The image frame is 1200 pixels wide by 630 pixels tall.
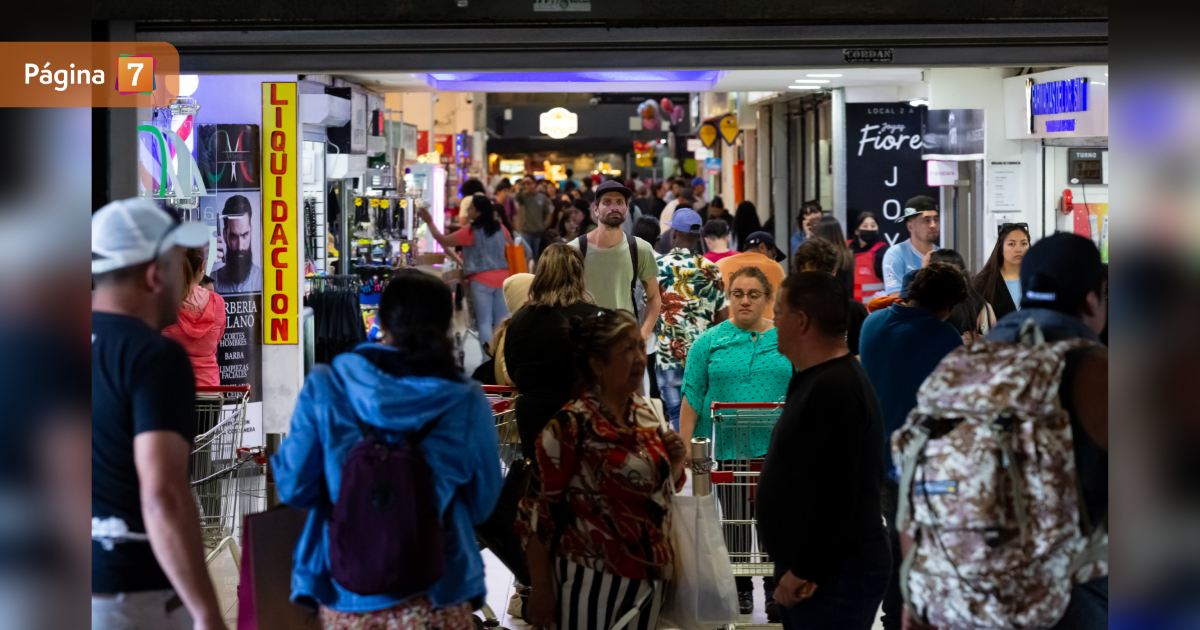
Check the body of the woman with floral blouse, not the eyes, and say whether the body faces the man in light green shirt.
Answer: no

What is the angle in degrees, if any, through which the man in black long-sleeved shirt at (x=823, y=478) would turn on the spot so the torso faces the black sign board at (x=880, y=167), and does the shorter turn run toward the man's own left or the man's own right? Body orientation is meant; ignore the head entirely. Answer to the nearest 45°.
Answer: approximately 90° to the man's own right

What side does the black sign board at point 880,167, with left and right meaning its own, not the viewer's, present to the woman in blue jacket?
front

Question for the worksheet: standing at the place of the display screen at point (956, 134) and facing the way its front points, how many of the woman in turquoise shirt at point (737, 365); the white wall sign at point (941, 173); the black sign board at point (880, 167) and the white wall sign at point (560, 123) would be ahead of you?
1

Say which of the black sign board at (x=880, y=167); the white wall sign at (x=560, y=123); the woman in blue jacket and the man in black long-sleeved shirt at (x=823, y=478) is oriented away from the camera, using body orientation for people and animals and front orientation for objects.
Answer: the woman in blue jacket

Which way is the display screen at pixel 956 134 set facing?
toward the camera

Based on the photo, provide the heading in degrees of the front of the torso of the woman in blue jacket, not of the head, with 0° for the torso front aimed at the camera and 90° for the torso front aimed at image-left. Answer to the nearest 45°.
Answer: approximately 180°

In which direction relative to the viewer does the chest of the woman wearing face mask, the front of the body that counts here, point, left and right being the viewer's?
facing the viewer

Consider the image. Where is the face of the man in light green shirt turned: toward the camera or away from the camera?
toward the camera

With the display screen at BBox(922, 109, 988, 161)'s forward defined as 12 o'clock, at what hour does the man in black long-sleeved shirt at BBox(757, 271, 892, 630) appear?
The man in black long-sleeved shirt is roughly at 12 o'clock from the display screen.

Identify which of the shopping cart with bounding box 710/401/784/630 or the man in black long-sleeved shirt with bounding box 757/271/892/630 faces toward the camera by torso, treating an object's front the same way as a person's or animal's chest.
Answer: the shopping cart

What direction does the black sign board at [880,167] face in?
toward the camera

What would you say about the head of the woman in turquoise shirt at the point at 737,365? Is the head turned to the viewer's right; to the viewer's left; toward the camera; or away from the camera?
toward the camera

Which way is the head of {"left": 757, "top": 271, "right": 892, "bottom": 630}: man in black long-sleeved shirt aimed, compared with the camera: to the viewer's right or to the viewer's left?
to the viewer's left

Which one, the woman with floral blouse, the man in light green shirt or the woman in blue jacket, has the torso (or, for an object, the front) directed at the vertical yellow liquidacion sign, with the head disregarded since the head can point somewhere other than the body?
the woman in blue jacket

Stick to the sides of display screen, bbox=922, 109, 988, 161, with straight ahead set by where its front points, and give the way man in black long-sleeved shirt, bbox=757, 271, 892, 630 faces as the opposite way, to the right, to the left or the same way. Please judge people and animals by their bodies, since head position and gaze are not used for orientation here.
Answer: to the right

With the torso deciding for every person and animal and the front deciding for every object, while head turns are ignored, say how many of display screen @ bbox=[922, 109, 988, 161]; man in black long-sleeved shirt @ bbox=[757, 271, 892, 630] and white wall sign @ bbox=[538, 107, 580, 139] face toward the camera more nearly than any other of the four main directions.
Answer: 2

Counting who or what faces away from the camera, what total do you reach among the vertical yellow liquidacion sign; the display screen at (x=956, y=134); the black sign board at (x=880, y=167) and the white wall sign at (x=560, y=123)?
0

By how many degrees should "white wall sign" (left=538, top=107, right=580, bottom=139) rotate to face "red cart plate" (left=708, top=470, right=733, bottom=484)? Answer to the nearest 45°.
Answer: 0° — it already faces it

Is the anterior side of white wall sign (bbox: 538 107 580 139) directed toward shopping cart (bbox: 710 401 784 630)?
yes
